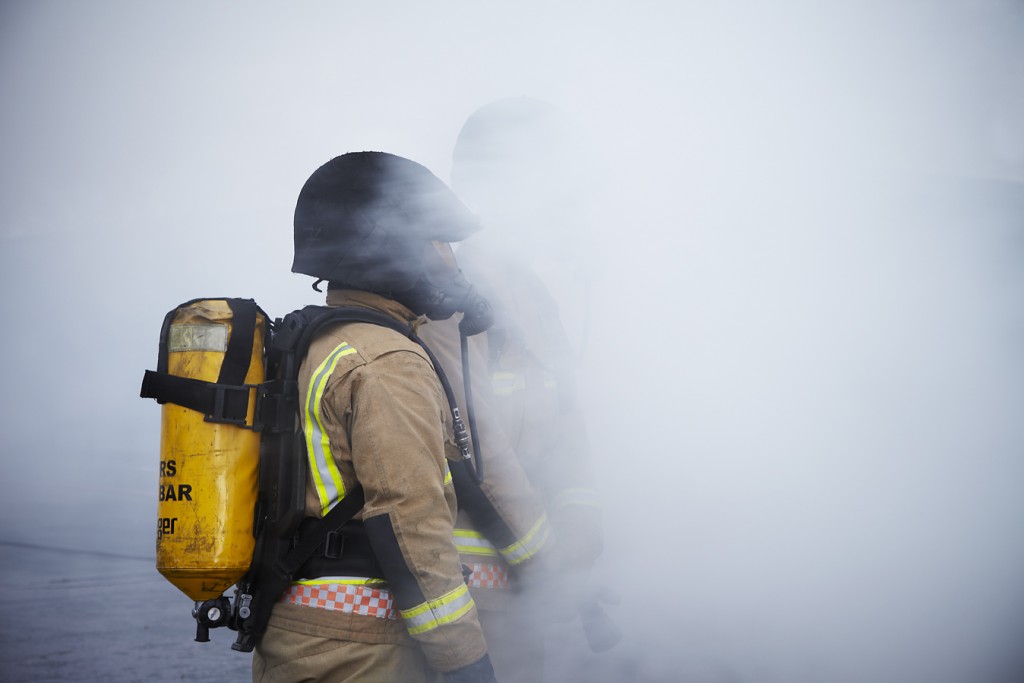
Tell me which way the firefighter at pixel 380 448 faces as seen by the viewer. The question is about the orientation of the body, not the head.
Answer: to the viewer's right

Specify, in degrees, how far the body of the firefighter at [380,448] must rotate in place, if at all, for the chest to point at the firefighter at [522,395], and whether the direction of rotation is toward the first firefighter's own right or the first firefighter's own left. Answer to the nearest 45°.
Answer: approximately 45° to the first firefighter's own left

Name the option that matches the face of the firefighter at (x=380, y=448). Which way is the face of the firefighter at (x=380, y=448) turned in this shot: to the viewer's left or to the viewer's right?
to the viewer's right
